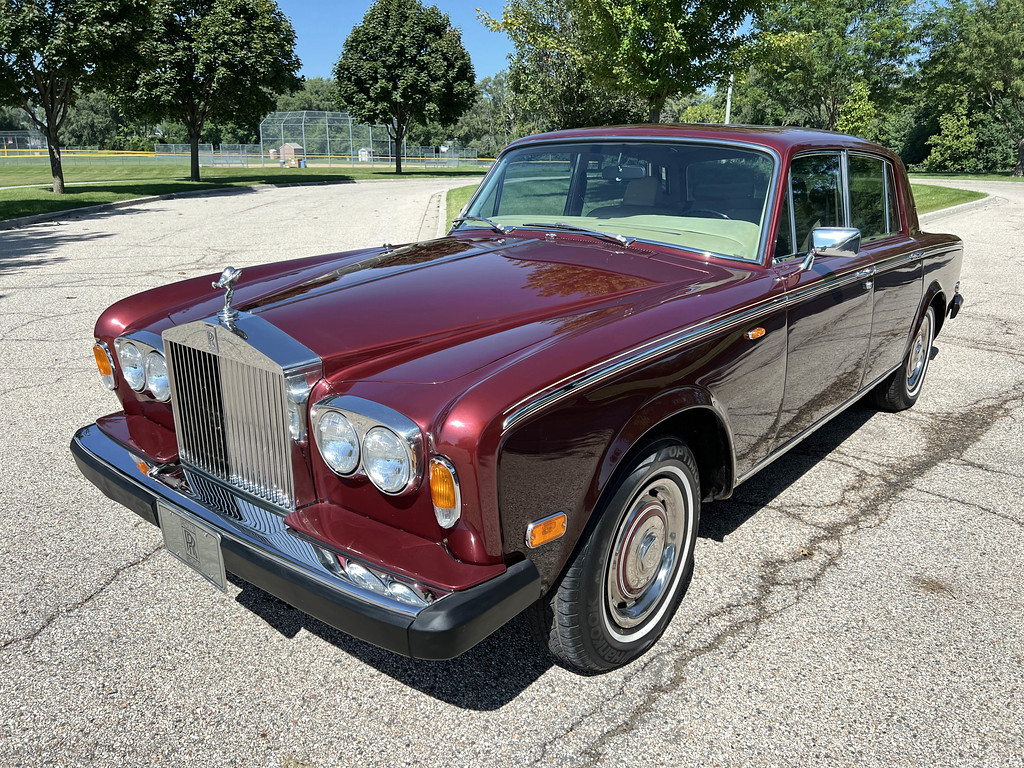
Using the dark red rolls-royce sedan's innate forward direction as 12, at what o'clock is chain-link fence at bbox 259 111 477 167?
The chain-link fence is roughly at 4 o'clock from the dark red rolls-royce sedan.

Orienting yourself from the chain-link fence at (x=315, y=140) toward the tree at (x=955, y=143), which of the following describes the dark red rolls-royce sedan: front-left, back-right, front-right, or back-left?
front-right

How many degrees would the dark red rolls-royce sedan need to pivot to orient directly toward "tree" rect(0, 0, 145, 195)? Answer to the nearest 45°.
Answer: approximately 90° to its right

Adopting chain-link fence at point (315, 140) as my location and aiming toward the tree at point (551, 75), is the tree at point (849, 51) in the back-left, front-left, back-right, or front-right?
front-left

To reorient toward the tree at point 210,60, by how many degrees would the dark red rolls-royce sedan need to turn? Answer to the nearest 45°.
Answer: approximately 135° to its right

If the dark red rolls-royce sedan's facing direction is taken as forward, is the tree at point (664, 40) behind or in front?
behind

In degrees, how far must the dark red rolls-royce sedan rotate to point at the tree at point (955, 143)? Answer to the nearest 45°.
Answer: approximately 180°

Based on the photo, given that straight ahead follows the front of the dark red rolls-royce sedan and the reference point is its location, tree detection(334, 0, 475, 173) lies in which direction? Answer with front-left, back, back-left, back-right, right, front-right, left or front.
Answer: back-right

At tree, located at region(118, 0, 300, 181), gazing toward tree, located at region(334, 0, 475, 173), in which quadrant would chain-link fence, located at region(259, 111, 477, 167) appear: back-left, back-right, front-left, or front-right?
front-left

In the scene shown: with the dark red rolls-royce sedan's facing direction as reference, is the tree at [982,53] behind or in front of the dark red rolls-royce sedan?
behind
